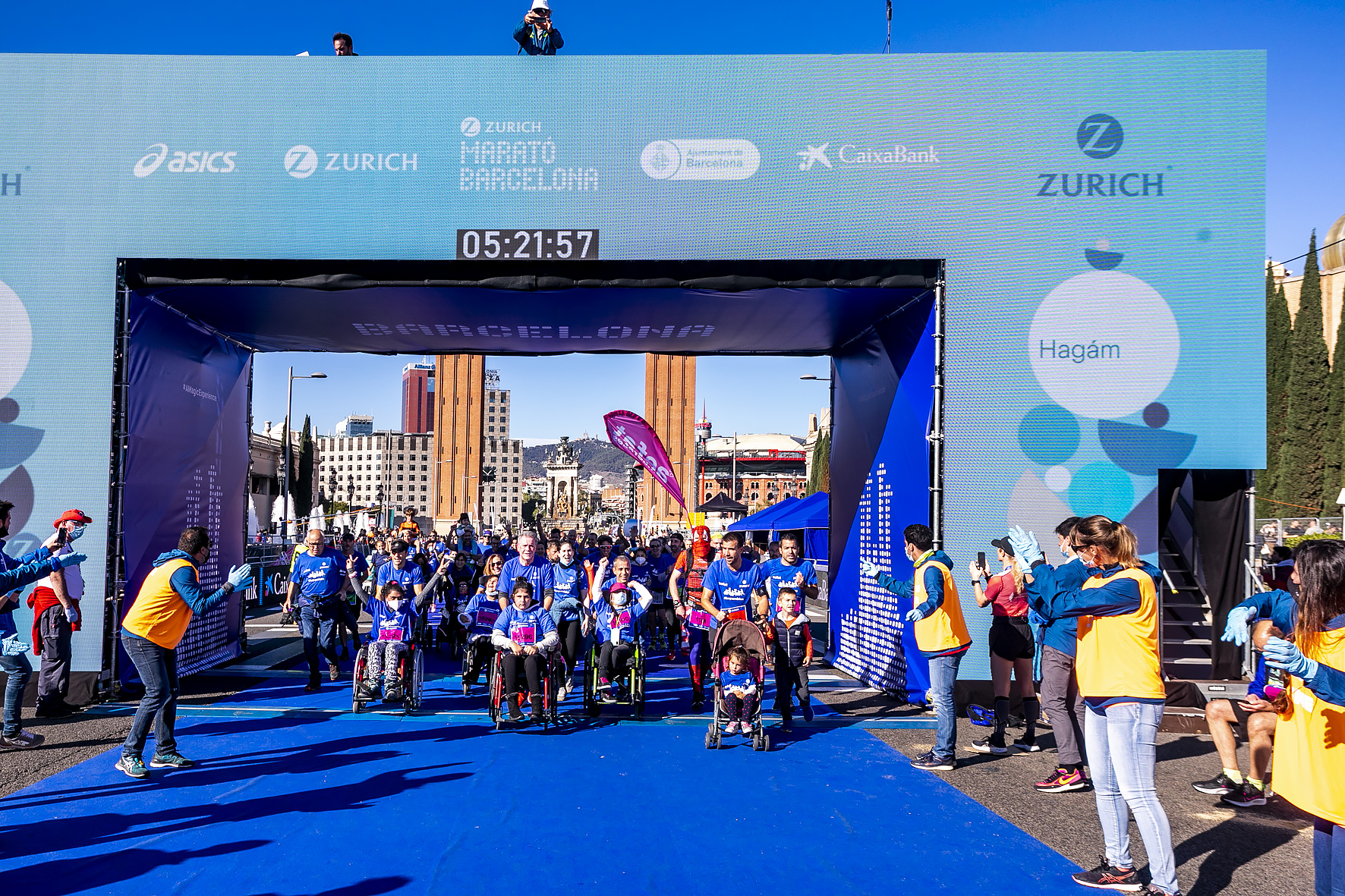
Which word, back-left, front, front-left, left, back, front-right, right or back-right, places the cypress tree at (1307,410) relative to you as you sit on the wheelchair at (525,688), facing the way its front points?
back-left

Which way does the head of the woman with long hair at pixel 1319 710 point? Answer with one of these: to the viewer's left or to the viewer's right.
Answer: to the viewer's left

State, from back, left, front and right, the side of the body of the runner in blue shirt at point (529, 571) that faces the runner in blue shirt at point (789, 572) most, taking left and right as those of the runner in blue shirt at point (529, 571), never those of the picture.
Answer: left

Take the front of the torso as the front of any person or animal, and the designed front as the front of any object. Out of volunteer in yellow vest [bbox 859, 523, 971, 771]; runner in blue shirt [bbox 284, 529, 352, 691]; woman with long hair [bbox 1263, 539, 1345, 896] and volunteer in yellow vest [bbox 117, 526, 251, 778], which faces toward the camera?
the runner in blue shirt

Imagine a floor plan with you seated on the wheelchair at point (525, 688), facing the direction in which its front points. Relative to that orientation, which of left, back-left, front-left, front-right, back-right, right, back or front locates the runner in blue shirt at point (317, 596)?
back-right

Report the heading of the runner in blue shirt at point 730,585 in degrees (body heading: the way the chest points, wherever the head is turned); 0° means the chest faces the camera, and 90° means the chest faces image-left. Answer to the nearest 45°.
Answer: approximately 0°

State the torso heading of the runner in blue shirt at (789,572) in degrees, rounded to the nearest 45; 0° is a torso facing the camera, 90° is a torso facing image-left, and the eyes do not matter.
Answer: approximately 0°

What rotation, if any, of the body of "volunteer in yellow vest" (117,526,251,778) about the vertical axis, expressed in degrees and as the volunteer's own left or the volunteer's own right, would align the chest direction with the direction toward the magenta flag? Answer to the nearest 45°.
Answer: approximately 45° to the volunteer's own left
